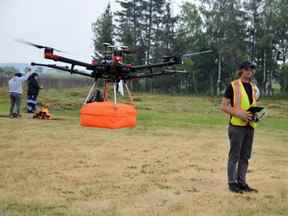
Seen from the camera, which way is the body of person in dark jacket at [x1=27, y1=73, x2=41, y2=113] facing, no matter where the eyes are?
to the viewer's right

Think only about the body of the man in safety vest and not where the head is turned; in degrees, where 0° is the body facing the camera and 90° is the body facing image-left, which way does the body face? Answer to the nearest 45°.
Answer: approximately 315°

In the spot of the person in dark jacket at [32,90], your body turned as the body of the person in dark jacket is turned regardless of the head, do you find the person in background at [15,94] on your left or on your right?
on your right

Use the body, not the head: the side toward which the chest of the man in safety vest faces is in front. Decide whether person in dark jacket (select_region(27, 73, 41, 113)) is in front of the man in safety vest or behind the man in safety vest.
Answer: behind

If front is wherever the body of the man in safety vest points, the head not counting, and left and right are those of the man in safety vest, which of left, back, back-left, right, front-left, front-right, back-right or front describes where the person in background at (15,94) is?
back

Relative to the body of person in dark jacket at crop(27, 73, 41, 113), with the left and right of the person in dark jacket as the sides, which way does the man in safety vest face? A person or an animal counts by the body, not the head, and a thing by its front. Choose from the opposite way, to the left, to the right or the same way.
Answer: to the right
